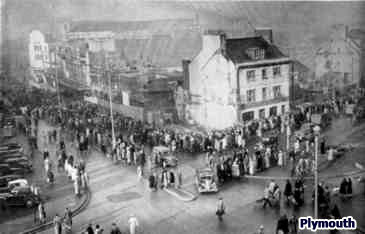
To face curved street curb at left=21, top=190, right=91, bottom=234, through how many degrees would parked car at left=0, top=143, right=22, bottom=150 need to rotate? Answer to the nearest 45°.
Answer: approximately 90° to its right

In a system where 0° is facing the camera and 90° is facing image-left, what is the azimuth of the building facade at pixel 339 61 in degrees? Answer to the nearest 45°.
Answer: approximately 0°

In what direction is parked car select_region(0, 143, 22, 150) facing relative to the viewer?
to the viewer's right

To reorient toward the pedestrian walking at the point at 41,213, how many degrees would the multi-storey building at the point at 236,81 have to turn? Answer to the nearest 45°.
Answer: approximately 90° to its right

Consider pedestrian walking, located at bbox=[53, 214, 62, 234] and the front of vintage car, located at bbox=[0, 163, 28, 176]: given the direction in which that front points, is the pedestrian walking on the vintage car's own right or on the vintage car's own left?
on the vintage car's own right

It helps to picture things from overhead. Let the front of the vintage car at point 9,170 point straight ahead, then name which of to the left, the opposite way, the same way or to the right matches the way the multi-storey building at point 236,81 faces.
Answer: to the right

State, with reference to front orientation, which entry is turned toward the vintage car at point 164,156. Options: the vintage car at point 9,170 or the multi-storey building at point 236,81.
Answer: the vintage car at point 9,170

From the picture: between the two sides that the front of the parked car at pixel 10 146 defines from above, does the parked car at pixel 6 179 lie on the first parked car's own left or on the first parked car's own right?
on the first parked car's own right

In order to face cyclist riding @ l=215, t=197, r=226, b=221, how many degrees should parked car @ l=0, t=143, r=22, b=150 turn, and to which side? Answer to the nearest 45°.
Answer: approximately 45° to its right

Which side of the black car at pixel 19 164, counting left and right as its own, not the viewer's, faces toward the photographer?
right
